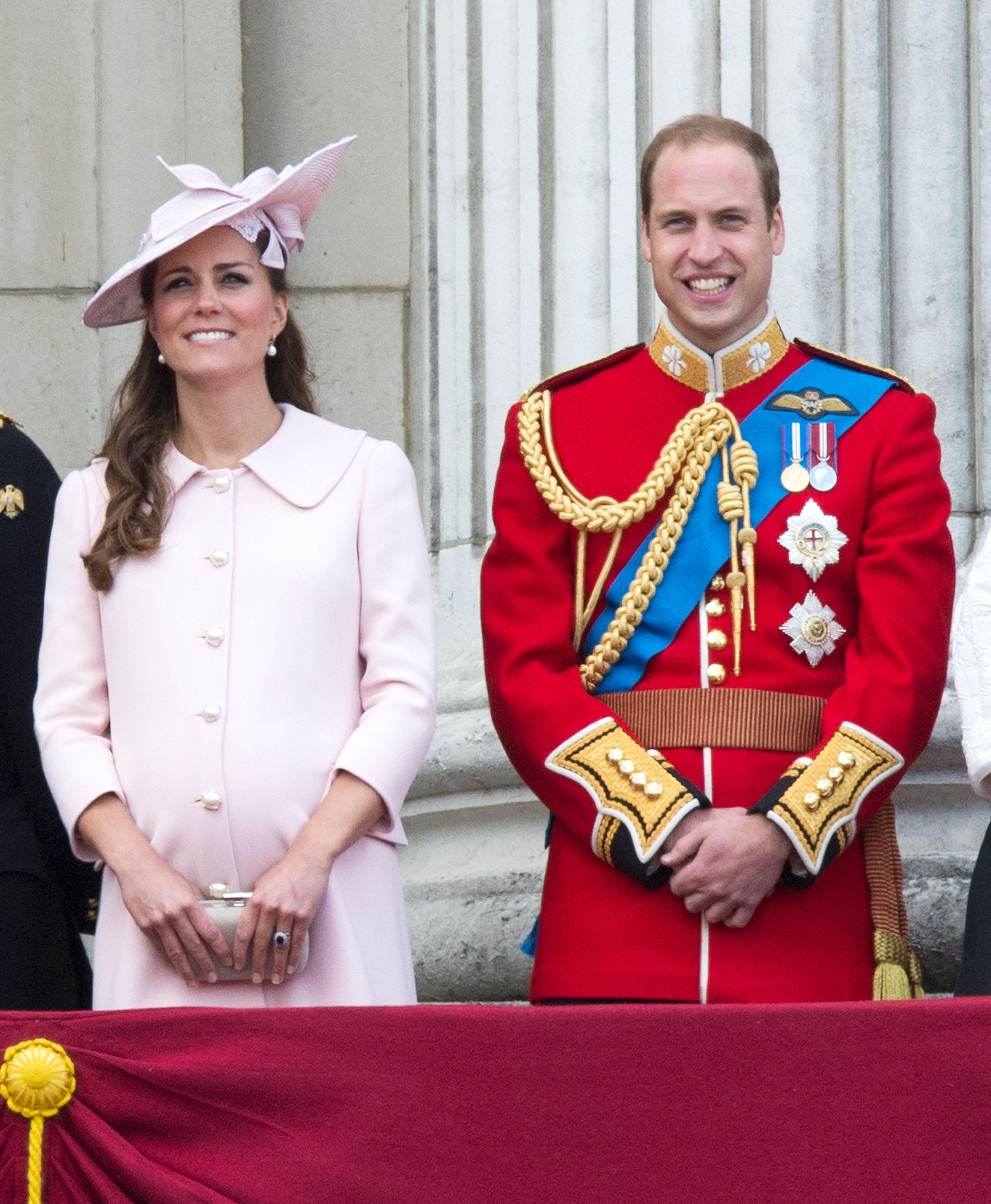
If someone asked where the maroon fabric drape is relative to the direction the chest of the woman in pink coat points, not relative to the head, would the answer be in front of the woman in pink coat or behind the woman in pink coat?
in front

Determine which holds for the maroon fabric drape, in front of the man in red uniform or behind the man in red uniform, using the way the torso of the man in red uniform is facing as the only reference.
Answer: in front

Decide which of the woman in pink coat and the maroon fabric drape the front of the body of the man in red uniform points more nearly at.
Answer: the maroon fabric drape

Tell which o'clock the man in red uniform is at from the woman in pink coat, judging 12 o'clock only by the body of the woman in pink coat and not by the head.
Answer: The man in red uniform is roughly at 9 o'clock from the woman in pink coat.

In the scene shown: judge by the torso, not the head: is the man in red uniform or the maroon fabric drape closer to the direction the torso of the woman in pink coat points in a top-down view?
the maroon fabric drape

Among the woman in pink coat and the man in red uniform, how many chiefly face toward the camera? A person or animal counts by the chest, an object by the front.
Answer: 2

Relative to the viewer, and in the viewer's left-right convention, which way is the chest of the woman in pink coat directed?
facing the viewer
